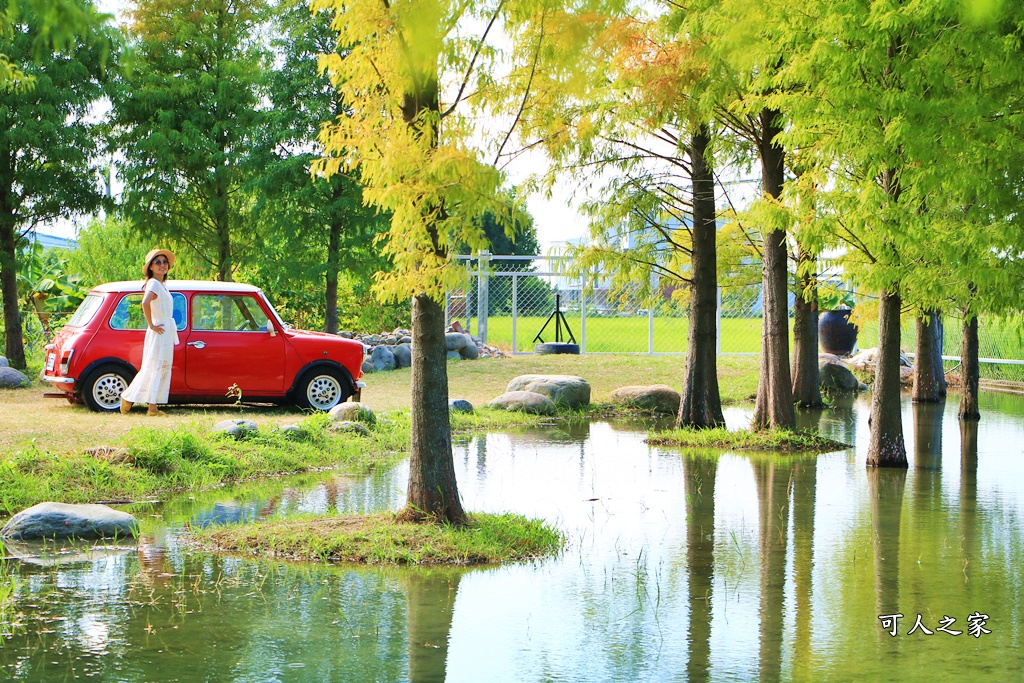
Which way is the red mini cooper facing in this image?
to the viewer's right

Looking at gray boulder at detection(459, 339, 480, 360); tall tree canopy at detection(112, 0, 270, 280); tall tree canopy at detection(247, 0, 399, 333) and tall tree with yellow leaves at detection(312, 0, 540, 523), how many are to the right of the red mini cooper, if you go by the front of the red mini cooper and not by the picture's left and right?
1

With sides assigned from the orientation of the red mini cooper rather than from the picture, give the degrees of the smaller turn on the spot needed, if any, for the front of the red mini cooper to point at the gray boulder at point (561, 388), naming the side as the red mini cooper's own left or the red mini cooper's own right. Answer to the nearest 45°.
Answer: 0° — it already faces it

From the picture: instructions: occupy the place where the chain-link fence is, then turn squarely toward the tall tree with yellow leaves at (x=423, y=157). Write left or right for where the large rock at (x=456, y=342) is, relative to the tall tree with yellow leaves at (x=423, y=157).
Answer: right

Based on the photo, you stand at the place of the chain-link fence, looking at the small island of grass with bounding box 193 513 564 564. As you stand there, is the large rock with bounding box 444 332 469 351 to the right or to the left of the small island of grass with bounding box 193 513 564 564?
right

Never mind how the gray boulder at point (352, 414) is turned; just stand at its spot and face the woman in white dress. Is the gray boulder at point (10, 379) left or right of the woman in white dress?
right

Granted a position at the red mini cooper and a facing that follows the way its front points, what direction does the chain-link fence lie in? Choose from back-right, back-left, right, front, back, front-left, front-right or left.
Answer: front-left
